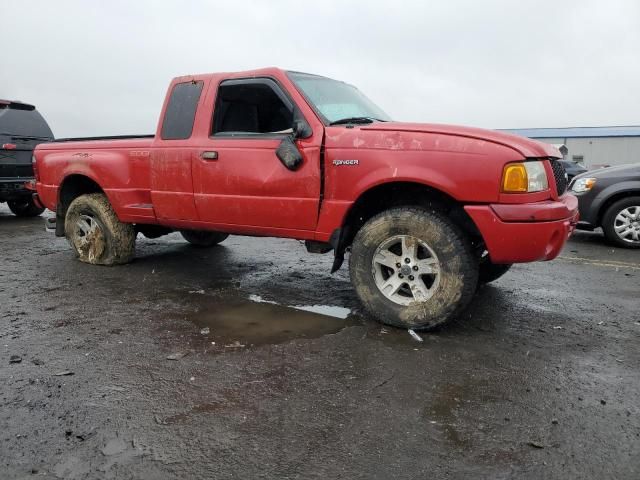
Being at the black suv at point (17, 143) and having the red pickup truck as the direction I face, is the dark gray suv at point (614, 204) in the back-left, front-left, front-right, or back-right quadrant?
front-left

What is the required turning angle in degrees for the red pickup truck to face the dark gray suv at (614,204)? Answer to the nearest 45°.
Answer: approximately 90° to its left

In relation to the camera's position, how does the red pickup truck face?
facing the viewer and to the right of the viewer

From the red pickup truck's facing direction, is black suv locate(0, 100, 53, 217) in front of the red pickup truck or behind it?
behind

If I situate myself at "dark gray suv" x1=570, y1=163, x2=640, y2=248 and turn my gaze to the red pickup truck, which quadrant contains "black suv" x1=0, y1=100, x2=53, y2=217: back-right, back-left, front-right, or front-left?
front-right

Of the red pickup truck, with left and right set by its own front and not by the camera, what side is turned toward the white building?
left

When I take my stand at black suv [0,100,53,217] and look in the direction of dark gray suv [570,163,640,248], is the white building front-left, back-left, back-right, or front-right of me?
front-left

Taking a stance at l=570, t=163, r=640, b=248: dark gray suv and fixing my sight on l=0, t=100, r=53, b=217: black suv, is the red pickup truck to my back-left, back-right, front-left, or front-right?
front-left

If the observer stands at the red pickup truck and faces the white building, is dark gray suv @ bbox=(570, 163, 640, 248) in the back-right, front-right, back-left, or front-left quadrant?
front-right
